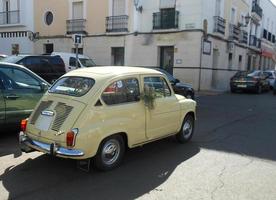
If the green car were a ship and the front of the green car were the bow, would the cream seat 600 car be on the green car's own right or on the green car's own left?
on the green car's own right

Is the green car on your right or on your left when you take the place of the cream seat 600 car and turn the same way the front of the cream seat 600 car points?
on your left

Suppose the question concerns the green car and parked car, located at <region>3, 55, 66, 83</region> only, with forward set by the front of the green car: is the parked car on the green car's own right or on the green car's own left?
on the green car's own left

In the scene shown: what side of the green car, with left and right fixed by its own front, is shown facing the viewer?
right

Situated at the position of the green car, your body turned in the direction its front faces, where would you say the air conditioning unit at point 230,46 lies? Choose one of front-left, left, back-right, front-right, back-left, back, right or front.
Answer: front-left

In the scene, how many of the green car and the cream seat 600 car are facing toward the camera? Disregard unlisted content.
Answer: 0

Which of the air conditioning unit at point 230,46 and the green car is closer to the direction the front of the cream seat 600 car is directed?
the air conditioning unit

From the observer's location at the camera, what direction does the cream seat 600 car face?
facing away from the viewer and to the right of the viewer
